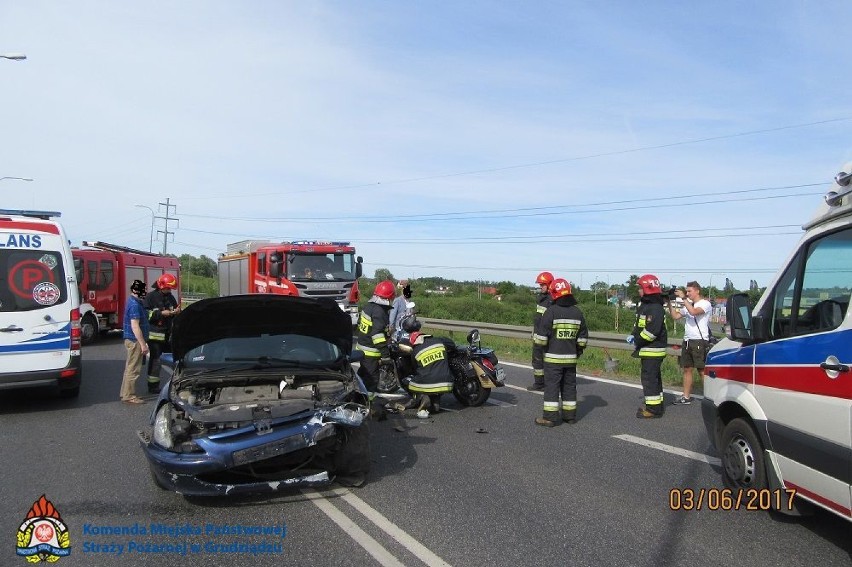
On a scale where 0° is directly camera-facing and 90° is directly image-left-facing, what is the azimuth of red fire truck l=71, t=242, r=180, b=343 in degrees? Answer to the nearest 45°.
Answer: approximately 45°

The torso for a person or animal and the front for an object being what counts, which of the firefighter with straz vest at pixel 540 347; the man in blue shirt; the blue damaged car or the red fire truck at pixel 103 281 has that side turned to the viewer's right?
the man in blue shirt

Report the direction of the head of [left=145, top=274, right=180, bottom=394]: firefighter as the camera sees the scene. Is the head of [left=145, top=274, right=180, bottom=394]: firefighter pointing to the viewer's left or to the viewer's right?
to the viewer's right

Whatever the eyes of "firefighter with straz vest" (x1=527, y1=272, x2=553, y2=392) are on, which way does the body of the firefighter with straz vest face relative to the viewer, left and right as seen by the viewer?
facing to the left of the viewer

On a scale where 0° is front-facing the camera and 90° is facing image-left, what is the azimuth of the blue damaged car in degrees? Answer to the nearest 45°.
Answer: approximately 0°

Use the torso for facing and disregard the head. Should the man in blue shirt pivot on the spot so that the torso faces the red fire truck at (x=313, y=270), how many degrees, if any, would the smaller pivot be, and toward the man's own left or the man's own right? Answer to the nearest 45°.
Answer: approximately 45° to the man's own left

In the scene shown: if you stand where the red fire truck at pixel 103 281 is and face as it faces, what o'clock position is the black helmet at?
The black helmet is roughly at 10 o'clock from the red fire truck.
